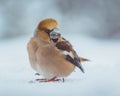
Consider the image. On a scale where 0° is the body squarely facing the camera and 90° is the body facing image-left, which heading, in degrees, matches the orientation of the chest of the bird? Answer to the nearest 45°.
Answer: approximately 45°
